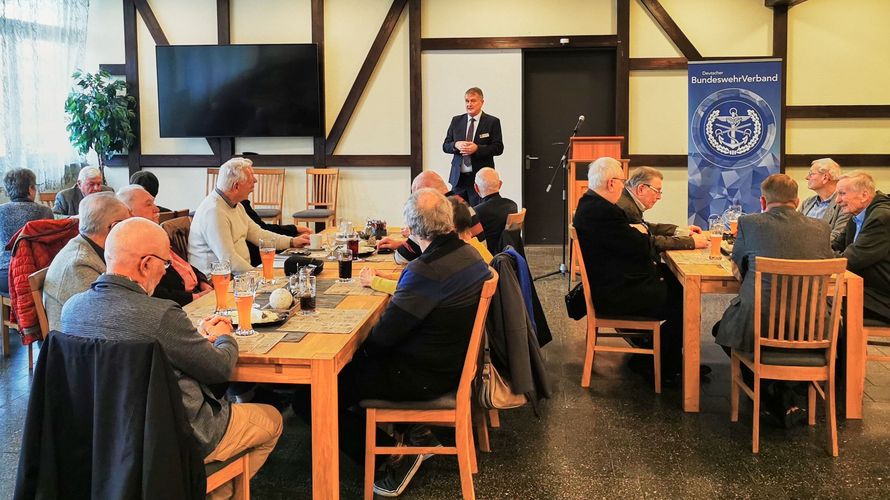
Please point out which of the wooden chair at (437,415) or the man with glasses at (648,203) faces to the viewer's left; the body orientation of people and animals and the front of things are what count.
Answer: the wooden chair

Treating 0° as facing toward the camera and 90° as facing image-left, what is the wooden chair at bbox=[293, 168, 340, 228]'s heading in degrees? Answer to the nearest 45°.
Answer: approximately 45°

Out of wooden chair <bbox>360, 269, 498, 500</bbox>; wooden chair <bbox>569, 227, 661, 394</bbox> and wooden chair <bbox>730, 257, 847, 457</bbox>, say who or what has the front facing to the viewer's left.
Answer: wooden chair <bbox>360, 269, 498, 500</bbox>

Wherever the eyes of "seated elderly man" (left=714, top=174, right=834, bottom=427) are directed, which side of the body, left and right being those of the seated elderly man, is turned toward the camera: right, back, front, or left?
back

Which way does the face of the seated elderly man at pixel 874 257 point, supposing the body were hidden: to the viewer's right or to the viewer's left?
to the viewer's left

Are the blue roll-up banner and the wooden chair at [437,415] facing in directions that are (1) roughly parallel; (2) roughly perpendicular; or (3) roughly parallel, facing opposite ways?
roughly perpendicular

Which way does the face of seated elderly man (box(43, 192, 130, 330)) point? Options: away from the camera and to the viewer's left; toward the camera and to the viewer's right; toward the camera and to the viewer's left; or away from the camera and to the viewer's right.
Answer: away from the camera and to the viewer's right

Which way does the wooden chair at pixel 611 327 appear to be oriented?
to the viewer's right

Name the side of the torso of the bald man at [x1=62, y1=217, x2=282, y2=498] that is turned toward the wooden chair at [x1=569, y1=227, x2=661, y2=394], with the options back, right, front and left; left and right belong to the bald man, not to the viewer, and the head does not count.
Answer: front

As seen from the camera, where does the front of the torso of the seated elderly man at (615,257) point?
to the viewer's right

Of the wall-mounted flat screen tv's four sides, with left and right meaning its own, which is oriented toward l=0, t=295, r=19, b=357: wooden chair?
front

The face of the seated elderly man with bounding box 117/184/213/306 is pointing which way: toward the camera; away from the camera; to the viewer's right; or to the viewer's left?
to the viewer's right

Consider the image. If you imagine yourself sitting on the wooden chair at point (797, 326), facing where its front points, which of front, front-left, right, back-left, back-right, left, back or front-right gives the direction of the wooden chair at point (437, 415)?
back-left

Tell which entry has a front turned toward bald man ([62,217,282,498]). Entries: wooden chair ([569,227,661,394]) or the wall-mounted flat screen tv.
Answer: the wall-mounted flat screen tv

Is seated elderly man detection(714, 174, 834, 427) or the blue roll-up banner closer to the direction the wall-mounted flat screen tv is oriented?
the seated elderly man

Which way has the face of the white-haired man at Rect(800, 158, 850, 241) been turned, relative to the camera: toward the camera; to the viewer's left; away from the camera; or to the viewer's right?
to the viewer's left
